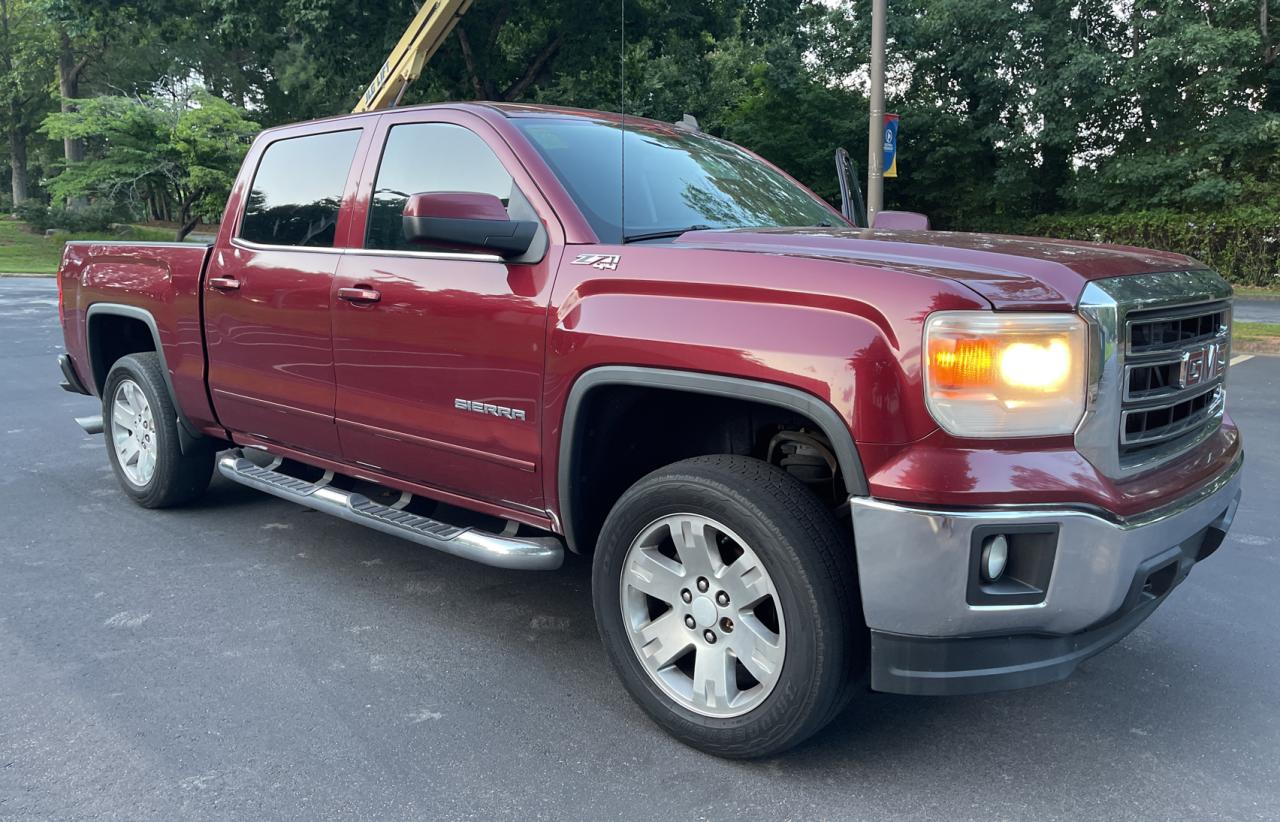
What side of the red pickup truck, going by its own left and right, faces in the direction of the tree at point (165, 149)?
back

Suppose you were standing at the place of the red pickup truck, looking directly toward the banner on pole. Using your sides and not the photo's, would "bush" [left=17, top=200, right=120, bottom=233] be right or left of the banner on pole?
left

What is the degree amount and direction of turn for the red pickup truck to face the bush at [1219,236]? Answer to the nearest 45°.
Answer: approximately 90° to its left

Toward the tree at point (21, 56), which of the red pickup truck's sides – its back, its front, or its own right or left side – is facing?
back

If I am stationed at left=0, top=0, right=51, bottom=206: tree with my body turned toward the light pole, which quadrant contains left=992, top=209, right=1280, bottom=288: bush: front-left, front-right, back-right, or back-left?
front-left

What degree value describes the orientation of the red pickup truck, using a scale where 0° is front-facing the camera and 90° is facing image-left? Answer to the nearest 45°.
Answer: approximately 315°

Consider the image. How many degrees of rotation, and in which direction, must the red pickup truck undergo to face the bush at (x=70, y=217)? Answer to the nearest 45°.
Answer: approximately 180°

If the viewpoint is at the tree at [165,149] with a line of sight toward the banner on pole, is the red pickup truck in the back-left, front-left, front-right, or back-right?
front-right
